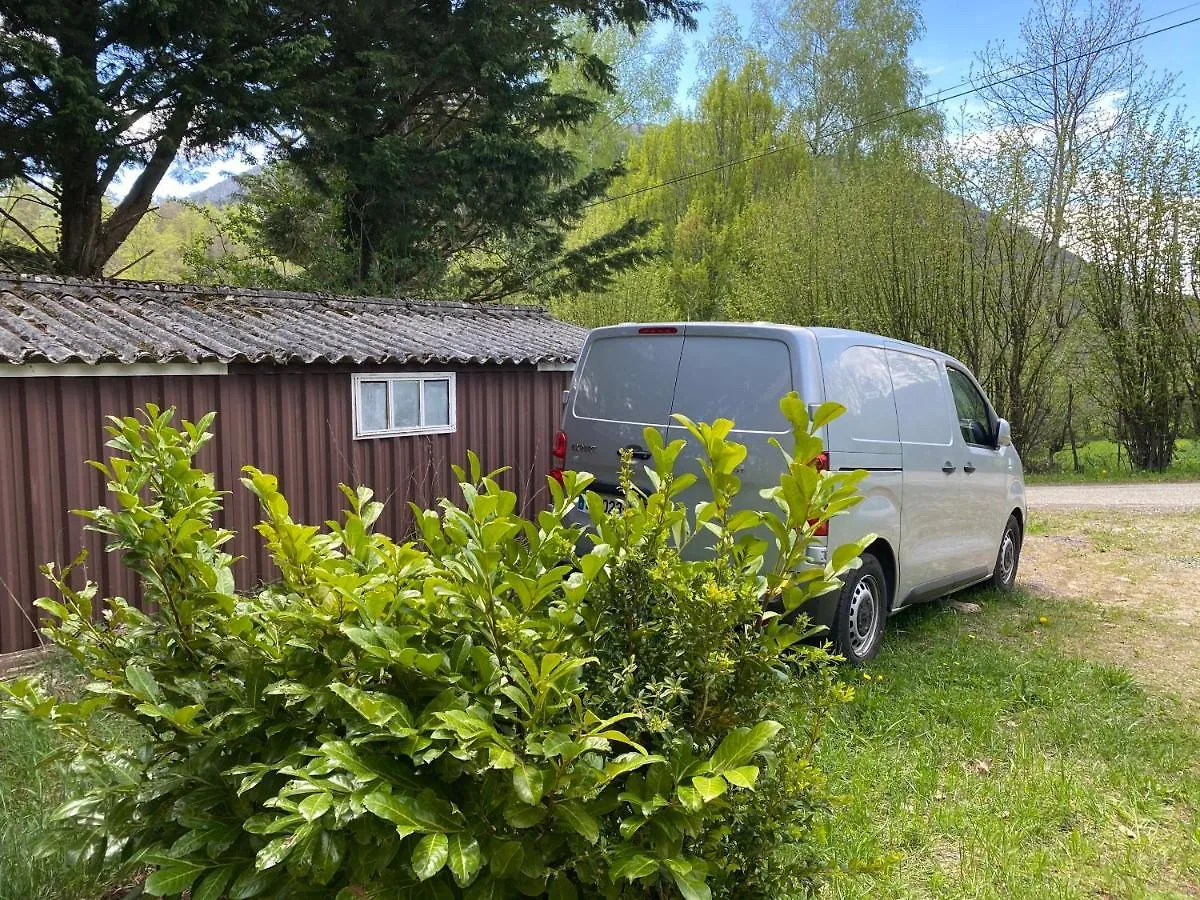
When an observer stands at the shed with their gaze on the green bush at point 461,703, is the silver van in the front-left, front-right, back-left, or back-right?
front-left

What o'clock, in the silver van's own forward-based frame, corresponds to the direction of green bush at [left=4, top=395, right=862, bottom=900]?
The green bush is roughly at 5 o'clock from the silver van.

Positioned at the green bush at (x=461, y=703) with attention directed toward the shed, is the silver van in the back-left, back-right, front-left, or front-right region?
front-right

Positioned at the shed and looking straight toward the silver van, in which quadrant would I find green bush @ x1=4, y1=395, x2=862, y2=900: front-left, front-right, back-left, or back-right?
front-right

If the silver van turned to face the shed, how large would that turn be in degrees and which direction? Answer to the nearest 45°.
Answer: approximately 135° to its left

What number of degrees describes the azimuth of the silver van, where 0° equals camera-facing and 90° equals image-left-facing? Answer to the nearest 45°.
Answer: approximately 225°
